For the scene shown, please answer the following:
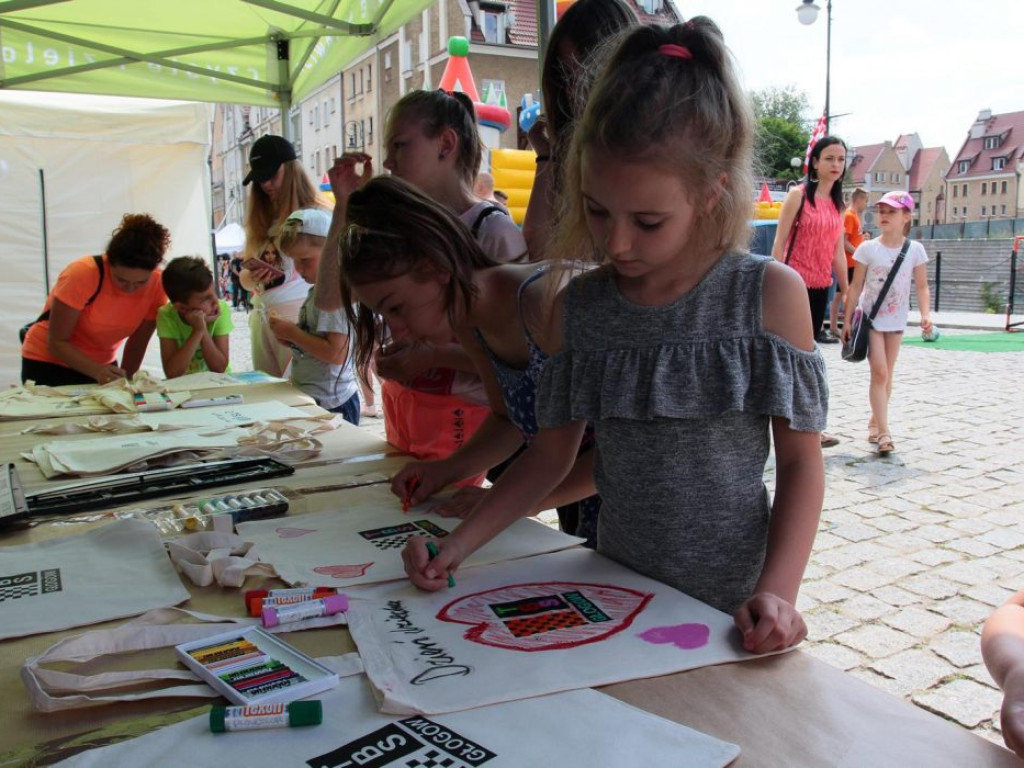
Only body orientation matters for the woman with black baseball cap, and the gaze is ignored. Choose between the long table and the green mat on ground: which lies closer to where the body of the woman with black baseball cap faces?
the long table

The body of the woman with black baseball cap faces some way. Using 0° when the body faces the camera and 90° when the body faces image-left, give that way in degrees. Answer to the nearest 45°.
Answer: approximately 45°

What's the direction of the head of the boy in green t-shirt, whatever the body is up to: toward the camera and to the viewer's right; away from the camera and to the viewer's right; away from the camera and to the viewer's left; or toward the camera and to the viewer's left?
toward the camera and to the viewer's right

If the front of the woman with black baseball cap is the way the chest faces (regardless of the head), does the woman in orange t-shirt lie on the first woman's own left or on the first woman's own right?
on the first woman's own right

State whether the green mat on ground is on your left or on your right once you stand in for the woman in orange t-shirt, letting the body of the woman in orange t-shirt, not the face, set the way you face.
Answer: on your left

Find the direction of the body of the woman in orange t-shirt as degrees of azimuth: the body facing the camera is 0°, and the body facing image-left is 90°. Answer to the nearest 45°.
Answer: approximately 315°

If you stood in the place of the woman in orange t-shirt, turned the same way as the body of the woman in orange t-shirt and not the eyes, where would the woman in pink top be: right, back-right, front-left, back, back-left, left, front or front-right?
front-left

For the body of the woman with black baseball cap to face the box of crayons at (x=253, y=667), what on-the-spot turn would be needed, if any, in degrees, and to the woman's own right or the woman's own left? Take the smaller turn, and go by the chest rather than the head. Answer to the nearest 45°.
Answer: approximately 45° to the woman's own left

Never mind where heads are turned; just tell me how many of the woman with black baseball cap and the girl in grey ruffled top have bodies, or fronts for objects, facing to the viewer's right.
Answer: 0
